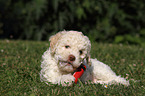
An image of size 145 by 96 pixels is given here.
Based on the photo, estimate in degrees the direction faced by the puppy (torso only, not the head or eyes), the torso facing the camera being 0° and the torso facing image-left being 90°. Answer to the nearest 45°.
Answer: approximately 45°
